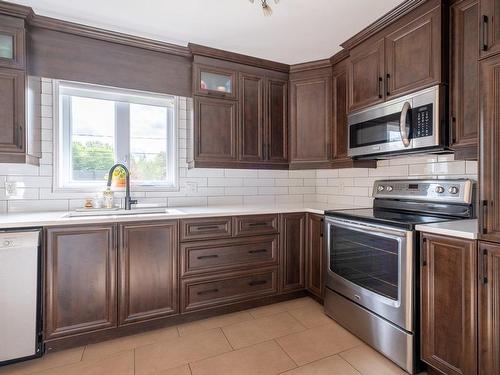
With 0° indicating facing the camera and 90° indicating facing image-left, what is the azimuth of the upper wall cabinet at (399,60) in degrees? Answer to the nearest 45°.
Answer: approximately 45°

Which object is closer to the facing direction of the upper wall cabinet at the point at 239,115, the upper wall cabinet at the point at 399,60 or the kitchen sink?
the upper wall cabinet

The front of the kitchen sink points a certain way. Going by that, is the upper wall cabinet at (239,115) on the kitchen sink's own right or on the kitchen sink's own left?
on the kitchen sink's own left

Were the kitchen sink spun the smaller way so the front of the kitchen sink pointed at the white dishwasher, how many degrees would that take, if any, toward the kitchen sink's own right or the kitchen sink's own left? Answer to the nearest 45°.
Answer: approximately 45° to the kitchen sink's own right

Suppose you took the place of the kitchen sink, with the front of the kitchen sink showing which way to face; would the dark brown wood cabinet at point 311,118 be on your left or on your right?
on your left

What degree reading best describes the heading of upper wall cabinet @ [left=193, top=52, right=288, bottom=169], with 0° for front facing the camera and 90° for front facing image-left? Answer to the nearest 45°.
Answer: approximately 315°

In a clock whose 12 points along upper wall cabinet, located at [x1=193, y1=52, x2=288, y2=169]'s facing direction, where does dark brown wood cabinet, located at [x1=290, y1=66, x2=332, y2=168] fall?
The dark brown wood cabinet is roughly at 10 o'clock from the upper wall cabinet.

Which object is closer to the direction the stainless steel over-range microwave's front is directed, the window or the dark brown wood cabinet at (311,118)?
the window

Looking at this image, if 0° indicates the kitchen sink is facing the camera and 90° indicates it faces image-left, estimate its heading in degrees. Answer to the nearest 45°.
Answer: approximately 0°
